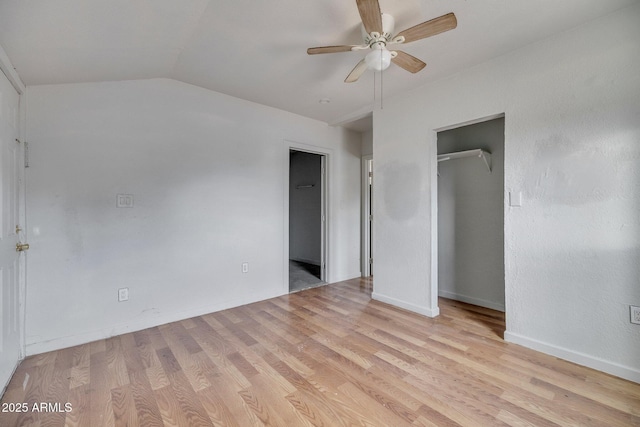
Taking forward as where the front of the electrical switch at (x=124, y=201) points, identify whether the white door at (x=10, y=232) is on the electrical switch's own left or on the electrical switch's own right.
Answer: on the electrical switch's own right

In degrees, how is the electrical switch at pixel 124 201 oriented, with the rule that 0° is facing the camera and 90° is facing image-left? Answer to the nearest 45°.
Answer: approximately 0°
